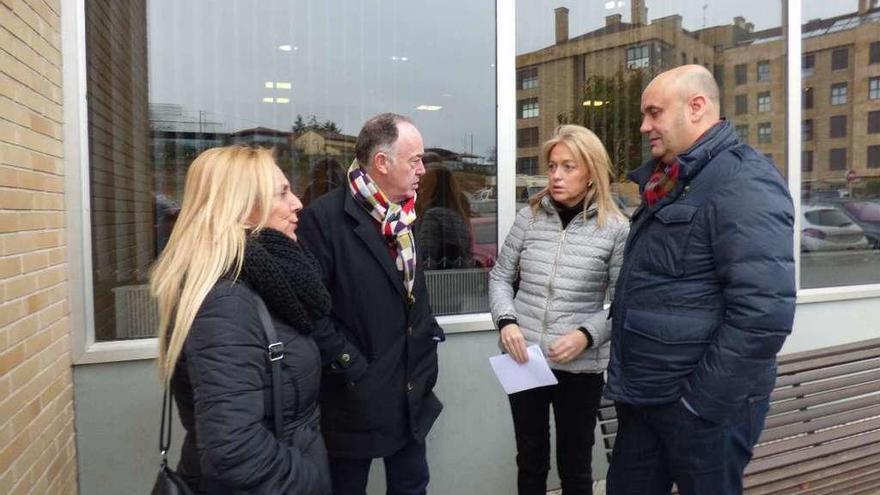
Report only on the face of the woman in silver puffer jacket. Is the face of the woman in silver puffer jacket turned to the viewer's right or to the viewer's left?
to the viewer's left

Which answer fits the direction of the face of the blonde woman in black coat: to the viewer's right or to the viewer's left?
to the viewer's right

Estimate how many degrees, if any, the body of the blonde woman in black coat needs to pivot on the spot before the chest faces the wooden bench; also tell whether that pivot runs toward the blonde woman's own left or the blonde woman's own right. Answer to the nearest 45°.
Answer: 0° — they already face it

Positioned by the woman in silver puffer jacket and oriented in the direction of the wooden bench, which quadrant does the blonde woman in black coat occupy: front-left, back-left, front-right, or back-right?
back-right

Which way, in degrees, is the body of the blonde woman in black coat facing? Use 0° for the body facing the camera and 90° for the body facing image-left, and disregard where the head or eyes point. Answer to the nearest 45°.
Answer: approximately 270°
